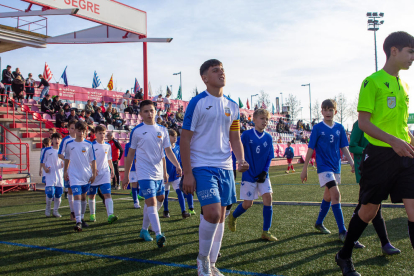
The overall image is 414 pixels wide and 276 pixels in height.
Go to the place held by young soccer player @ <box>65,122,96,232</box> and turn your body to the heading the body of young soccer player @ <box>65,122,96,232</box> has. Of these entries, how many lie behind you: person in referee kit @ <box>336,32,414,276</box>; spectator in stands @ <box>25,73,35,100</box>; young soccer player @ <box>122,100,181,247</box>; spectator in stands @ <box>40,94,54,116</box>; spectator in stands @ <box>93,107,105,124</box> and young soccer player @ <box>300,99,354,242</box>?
3

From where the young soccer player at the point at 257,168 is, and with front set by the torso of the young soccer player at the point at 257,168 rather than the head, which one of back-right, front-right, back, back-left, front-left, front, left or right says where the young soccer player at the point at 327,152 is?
front-left

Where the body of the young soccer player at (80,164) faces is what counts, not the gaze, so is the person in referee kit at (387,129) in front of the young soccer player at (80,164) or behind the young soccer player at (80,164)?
in front

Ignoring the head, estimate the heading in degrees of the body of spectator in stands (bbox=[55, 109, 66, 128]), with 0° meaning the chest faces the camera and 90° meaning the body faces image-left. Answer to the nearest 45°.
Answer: approximately 315°

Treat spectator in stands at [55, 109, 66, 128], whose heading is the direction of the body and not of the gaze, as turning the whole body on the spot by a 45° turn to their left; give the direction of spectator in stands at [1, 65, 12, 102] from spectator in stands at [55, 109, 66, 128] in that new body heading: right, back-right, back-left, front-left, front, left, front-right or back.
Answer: back-left

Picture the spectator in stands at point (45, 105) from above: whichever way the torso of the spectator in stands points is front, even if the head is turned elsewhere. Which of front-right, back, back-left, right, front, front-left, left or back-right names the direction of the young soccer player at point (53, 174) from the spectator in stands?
front-right

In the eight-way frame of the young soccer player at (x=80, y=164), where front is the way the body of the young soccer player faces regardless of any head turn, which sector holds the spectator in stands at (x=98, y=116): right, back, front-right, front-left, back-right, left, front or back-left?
back

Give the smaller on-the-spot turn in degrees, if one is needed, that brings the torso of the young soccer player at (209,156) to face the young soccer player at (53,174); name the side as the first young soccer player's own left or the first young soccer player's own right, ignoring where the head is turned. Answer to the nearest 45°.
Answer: approximately 180°

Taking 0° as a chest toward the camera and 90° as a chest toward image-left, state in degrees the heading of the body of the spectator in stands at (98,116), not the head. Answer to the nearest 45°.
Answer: approximately 315°
